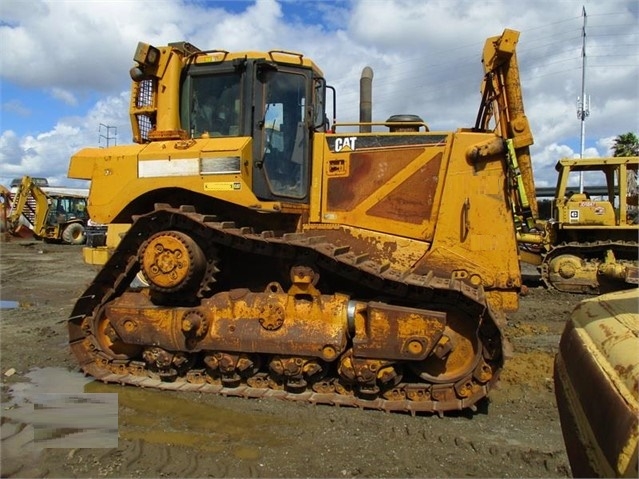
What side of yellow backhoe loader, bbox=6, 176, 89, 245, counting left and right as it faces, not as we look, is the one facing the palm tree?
front

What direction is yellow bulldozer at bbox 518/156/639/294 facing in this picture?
to the viewer's right

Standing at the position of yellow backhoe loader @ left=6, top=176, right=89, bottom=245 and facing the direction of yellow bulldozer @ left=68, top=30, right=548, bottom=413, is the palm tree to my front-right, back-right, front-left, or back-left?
front-left

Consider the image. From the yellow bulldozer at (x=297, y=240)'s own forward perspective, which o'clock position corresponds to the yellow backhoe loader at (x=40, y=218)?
The yellow backhoe loader is roughly at 8 o'clock from the yellow bulldozer.

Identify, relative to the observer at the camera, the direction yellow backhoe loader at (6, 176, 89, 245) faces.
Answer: facing to the right of the viewer

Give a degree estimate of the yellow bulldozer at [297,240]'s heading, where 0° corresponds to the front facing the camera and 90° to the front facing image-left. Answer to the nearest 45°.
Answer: approximately 270°

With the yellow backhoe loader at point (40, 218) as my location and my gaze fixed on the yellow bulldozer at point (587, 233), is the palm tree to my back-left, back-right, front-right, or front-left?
front-left

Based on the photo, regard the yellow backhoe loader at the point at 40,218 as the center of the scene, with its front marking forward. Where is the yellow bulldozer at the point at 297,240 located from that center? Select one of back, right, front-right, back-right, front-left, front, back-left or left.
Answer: right

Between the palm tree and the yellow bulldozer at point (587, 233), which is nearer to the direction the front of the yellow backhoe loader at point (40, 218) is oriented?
the palm tree

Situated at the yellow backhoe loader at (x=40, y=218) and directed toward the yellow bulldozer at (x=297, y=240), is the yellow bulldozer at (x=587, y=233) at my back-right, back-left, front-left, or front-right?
front-left

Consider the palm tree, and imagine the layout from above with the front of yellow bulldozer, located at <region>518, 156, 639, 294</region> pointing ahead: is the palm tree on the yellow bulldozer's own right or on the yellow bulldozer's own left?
on the yellow bulldozer's own left

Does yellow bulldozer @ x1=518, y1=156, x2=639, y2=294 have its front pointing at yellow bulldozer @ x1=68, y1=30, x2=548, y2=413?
no

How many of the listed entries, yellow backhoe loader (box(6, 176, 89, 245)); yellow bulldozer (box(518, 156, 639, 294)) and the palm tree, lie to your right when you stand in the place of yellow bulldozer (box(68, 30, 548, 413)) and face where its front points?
0

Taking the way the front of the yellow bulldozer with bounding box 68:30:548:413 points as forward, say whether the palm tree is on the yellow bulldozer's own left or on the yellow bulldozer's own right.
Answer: on the yellow bulldozer's own left
